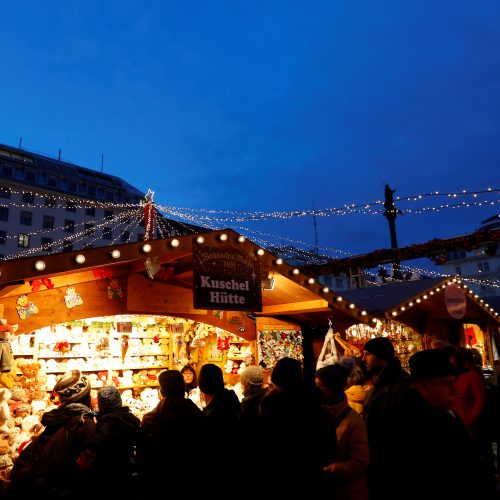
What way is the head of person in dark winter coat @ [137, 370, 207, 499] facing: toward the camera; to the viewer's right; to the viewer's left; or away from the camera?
away from the camera

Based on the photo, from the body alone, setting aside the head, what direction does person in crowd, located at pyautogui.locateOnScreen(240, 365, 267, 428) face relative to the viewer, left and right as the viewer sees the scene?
facing away from the viewer

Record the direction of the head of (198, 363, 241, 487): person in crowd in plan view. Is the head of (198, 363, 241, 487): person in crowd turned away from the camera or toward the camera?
away from the camera

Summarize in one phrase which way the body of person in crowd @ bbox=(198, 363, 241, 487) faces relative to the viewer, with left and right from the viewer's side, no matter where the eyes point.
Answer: facing away from the viewer and to the left of the viewer

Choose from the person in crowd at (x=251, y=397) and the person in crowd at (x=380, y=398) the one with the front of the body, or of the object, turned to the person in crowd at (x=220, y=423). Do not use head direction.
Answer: the person in crowd at (x=380, y=398)

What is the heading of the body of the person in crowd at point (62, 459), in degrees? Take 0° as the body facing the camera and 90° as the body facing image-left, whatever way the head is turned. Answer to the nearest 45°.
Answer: approximately 135°

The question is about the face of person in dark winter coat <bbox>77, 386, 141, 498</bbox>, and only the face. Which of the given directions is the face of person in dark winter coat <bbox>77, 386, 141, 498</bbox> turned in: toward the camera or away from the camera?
away from the camera
